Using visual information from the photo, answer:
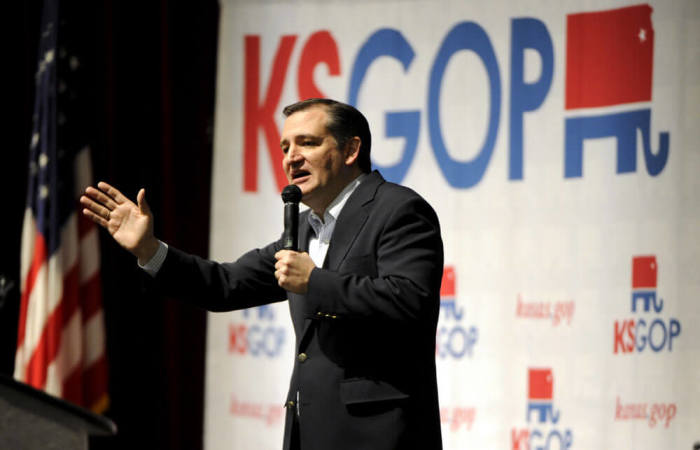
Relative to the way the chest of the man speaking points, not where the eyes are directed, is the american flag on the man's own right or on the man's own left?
on the man's own right

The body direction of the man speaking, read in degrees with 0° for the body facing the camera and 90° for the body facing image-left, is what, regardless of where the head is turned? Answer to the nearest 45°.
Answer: approximately 45°
